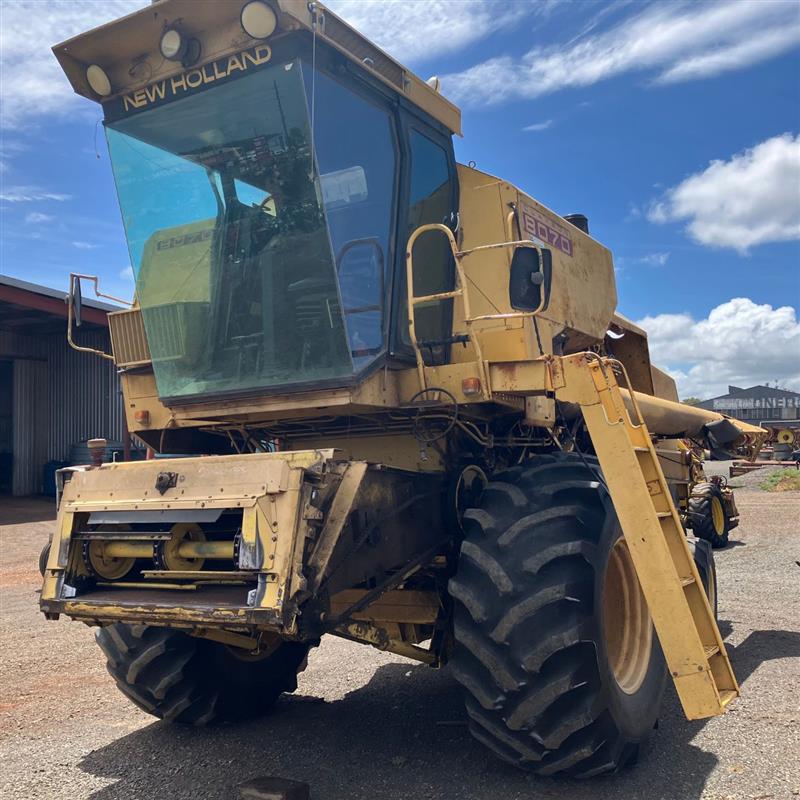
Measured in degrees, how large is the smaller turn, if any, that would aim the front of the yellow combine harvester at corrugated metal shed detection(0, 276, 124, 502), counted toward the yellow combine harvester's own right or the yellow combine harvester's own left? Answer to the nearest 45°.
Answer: approximately 90° to the yellow combine harvester's own right
